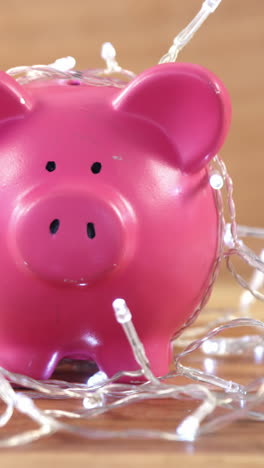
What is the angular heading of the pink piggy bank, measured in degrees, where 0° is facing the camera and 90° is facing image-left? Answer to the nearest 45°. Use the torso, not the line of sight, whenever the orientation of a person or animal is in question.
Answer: approximately 0°
